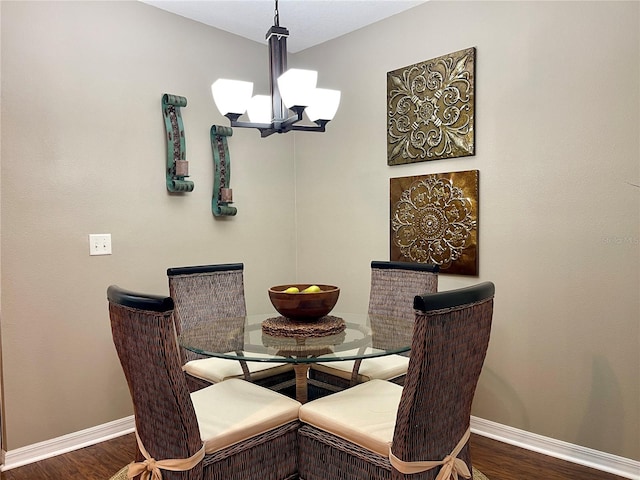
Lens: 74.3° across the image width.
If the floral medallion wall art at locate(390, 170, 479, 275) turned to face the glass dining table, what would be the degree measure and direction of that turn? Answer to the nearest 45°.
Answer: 0° — it already faces it

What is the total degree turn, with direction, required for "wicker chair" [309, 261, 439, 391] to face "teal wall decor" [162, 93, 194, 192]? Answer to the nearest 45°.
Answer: approximately 45° to its right

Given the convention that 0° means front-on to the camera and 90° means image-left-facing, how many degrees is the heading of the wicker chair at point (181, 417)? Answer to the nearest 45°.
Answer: approximately 225°

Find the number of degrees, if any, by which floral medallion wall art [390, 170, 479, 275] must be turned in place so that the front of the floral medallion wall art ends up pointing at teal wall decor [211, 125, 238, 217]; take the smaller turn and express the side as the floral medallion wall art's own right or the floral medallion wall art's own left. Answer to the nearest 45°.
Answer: approximately 45° to the floral medallion wall art's own right

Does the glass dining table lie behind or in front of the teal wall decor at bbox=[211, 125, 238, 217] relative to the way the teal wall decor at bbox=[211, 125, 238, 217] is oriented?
in front

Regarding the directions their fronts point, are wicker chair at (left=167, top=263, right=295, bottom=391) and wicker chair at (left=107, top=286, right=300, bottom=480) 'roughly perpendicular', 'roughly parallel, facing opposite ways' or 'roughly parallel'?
roughly perpendicular

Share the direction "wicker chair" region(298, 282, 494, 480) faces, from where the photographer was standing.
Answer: facing away from the viewer and to the left of the viewer

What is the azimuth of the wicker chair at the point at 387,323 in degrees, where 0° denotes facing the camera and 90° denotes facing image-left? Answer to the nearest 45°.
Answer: approximately 45°

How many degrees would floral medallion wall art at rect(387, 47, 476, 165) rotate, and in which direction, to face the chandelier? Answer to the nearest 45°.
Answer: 0° — it already faces it

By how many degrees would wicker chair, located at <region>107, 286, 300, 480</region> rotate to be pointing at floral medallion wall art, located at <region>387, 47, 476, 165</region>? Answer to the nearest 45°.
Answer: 0° — it already faces it

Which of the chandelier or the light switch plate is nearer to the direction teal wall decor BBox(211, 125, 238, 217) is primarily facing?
the chandelier

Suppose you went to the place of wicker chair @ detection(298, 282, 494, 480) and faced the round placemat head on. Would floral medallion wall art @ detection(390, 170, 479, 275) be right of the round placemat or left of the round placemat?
right
